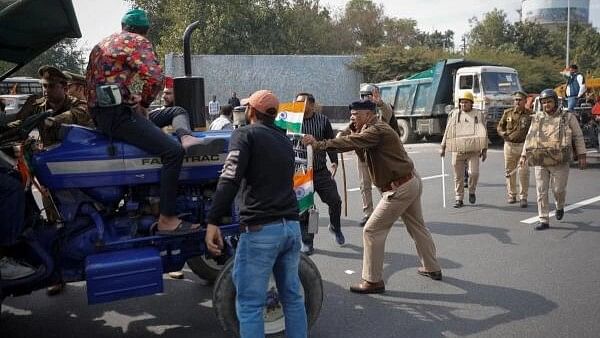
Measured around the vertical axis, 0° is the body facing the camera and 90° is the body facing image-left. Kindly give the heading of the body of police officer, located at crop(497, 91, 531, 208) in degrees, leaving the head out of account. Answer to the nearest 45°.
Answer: approximately 0°

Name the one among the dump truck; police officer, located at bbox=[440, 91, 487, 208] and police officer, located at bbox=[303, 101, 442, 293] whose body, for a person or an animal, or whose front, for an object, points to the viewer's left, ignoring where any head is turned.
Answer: police officer, located at bbox=[303, 101, 442, 293]

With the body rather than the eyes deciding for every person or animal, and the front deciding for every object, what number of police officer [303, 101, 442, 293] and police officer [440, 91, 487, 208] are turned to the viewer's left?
1

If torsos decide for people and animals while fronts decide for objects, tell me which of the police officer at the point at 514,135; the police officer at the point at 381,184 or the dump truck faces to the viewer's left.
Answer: the police officer at the point at 381,184

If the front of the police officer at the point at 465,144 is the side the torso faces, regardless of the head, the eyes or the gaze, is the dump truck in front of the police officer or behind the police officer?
behind

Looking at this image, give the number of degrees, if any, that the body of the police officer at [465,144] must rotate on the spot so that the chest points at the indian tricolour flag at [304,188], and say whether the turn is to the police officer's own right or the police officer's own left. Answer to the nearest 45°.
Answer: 0° — they already face it

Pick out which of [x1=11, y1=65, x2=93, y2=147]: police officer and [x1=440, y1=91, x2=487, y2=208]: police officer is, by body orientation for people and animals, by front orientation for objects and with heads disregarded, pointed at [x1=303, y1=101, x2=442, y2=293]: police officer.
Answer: [x1=440, y1=91, x2=487, y2=208]: police officer

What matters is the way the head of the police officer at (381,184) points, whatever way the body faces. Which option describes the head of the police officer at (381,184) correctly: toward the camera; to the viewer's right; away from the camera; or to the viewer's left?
to the viewer's left

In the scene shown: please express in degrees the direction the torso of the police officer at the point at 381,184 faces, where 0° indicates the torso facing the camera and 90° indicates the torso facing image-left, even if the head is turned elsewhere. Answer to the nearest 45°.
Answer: approximately 90°

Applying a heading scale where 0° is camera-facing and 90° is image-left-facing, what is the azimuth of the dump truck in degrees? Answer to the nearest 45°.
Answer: approximately 315°

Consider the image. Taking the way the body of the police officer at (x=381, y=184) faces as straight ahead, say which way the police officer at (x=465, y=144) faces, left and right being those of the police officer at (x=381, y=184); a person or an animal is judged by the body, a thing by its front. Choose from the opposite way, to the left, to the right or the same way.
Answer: to the left

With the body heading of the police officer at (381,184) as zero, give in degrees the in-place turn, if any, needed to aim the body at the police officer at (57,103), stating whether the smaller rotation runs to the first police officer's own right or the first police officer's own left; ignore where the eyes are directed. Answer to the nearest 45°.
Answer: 0° — they already face them

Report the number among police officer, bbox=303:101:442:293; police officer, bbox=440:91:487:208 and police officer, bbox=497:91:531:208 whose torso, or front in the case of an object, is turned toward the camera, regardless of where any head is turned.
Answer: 2

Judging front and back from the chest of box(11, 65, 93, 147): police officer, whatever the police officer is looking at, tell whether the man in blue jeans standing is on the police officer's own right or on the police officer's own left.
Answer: on the police officer's own left
